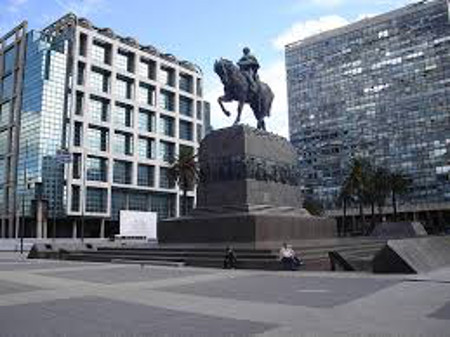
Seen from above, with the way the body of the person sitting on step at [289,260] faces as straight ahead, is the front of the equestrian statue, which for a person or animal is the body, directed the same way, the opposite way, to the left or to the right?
to the right

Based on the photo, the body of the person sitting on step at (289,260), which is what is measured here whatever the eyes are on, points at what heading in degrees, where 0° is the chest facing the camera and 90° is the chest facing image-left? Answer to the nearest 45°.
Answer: approximately 315°

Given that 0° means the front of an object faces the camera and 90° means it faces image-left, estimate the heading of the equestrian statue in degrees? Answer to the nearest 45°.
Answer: approximately 45°

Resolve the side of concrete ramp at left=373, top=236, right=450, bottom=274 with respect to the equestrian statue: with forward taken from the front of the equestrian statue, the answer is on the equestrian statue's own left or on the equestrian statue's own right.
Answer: on the equestrian statue's own left

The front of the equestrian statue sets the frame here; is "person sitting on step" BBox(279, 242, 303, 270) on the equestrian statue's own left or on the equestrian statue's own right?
on the equestrian statue's own left
